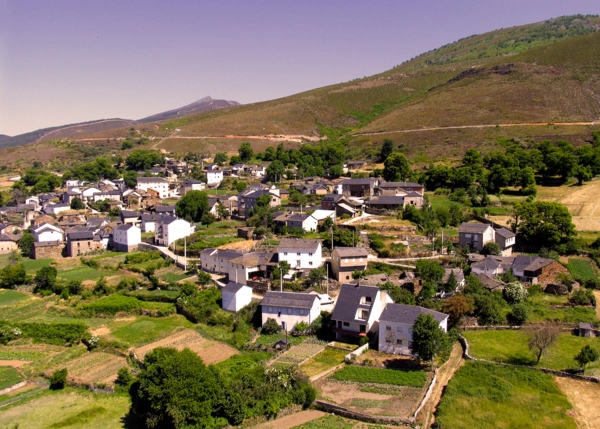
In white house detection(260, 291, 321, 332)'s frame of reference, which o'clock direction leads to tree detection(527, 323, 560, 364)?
The tree is roughly at 10 o'clock from the white house.

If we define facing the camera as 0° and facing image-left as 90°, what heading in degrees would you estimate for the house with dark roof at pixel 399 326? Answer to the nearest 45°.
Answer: approximately 0°

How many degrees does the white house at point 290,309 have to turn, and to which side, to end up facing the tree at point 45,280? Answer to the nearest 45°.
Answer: approximately 135° to its right

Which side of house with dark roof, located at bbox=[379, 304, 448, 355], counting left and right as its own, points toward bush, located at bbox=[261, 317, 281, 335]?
right

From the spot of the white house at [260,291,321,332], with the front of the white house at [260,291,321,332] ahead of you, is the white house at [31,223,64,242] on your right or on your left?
on your right

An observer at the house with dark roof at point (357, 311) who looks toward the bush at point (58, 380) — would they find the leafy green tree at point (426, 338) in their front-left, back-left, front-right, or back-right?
back-left

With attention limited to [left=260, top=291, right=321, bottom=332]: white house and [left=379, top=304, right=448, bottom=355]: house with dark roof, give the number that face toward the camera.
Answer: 2

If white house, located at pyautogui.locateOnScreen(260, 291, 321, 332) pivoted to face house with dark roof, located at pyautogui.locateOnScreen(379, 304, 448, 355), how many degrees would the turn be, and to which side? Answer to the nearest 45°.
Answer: approximately 45° to its left

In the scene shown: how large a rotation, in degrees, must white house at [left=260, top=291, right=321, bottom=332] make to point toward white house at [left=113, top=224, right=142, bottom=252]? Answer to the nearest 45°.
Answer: approximately 135° to its right

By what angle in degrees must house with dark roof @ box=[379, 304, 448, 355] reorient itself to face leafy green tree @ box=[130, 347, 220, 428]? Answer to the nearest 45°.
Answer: approximately 45° to its right

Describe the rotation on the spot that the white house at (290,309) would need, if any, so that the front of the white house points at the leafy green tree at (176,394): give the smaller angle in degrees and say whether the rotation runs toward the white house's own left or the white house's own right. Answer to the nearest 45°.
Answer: approximately 45° to the white house's own right

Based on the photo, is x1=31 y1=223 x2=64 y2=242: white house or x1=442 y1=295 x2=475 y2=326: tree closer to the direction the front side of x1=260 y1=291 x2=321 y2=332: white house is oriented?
the tree

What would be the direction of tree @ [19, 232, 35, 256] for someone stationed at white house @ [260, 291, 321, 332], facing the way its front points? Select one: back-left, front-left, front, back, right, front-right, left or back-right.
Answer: back-right

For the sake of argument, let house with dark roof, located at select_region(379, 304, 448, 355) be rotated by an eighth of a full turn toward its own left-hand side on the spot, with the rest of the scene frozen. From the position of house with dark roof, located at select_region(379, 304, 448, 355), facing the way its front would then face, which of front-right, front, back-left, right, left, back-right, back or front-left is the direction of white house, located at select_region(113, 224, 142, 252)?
back
